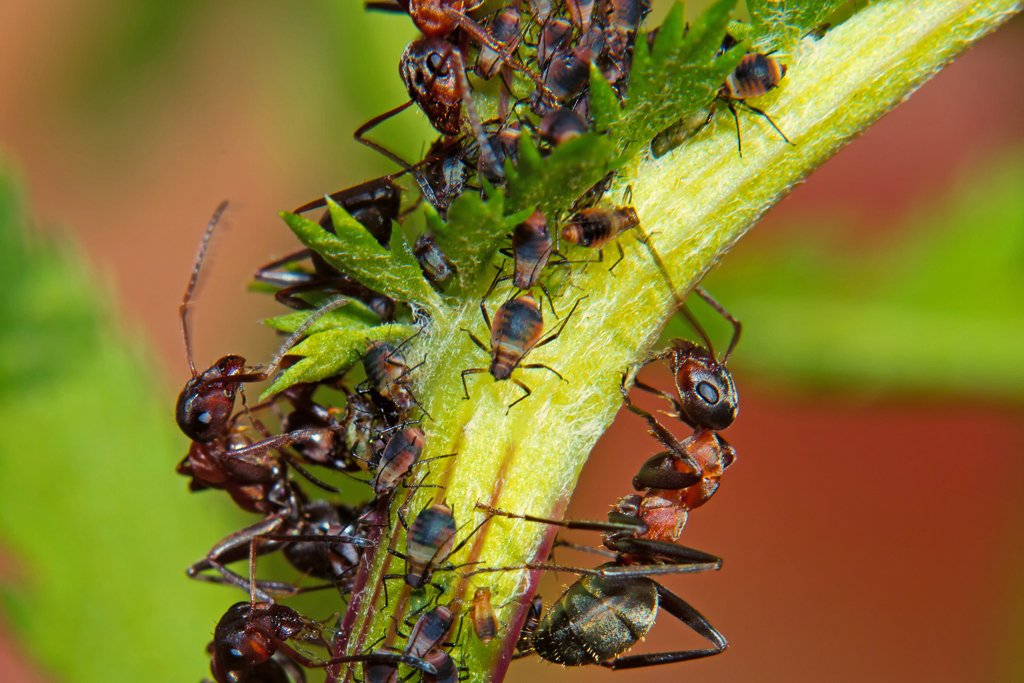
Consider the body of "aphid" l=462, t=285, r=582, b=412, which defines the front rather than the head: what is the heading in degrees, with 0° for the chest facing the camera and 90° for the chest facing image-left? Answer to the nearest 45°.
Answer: approximately 0°

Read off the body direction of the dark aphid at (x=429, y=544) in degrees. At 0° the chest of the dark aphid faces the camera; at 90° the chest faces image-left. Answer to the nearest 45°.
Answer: approximately 0°
